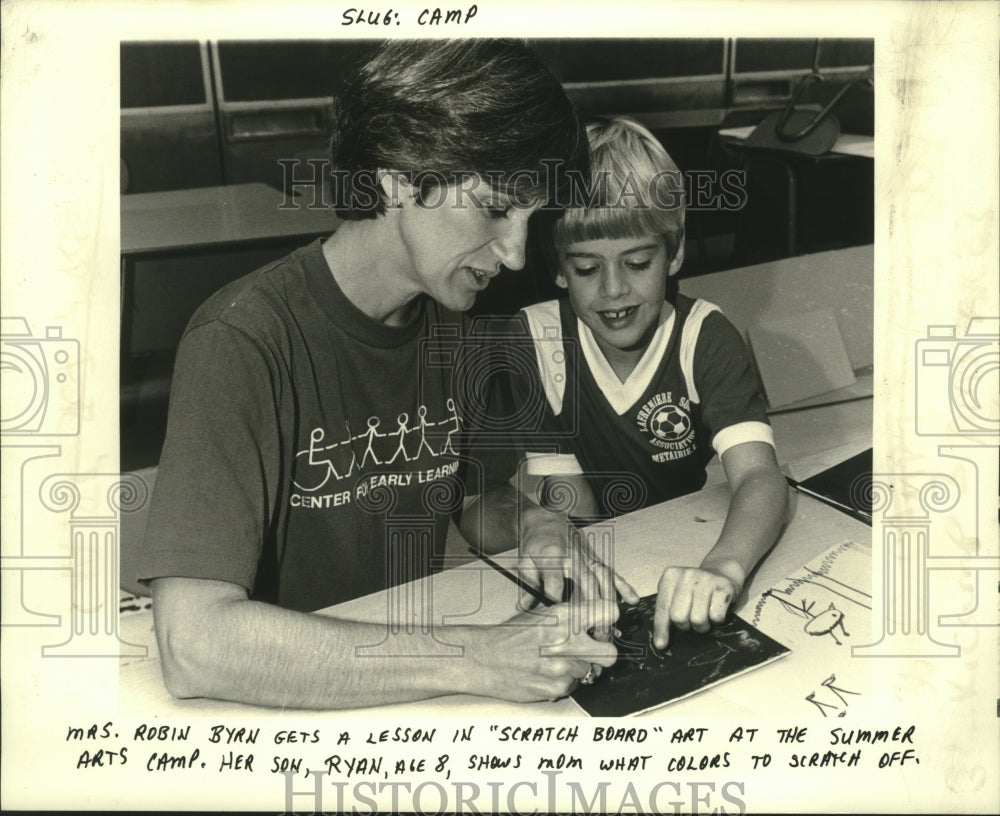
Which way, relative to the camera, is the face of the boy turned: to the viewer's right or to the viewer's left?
to the viewer's left

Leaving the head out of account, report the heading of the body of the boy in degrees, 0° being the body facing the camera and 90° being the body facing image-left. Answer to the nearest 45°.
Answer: approximately 0°
